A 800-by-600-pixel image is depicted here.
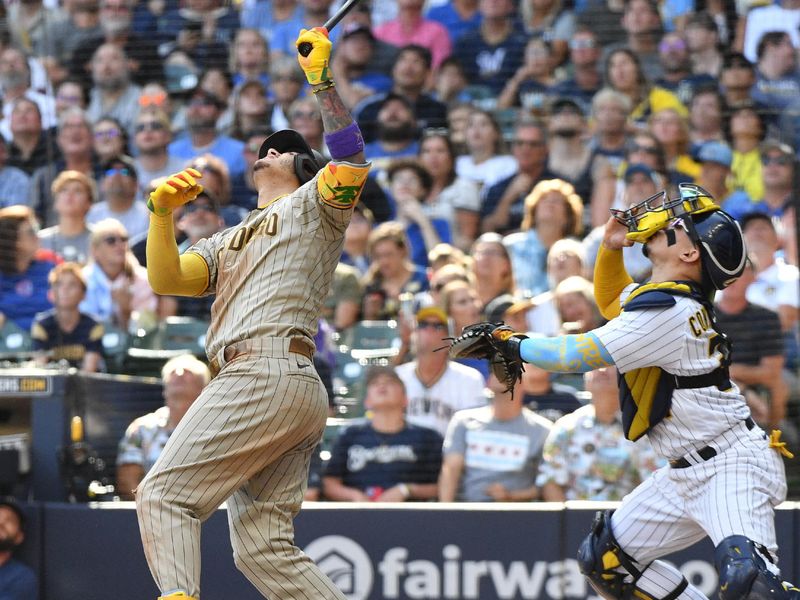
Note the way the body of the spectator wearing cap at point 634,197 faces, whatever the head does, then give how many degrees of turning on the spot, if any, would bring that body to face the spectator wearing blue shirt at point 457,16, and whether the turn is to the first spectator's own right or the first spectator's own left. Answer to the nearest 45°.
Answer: approximately 135° to the first spectator's own right

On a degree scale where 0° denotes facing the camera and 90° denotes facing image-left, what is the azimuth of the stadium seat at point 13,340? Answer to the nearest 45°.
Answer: approximately 0°

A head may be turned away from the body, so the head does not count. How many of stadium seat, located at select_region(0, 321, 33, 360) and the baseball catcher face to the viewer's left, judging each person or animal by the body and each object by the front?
1

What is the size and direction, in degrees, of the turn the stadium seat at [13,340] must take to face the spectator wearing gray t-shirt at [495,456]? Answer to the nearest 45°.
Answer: approximately 45° to its left

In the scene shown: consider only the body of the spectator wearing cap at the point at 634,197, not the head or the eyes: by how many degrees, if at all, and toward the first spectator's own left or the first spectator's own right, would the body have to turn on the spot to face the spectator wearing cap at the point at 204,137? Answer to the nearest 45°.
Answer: approximately 90° to the first spectator's own right

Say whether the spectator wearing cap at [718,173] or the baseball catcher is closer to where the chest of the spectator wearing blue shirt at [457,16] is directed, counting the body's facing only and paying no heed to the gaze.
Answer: the baseball catcher

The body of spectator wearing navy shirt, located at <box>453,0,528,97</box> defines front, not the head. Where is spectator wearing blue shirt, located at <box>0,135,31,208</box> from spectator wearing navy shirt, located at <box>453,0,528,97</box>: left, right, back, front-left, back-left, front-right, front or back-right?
right

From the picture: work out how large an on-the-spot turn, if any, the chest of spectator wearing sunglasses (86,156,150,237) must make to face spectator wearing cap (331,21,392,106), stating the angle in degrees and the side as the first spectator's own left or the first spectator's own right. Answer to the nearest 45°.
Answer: approximately 90° to the first spectator's own left

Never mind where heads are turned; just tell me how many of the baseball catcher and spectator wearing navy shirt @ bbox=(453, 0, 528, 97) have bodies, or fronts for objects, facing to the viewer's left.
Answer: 1

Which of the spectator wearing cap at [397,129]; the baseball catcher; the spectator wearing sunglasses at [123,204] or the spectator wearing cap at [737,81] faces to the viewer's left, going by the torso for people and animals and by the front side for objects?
the baseball catcher

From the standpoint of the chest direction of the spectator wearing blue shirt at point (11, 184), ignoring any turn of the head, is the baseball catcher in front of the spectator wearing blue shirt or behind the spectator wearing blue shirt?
in front

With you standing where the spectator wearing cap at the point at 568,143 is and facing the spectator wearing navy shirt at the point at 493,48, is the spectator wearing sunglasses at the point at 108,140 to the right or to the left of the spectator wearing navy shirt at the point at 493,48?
left

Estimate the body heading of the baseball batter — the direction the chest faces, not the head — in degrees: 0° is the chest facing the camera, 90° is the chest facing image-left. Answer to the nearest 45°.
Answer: approximately 45°
